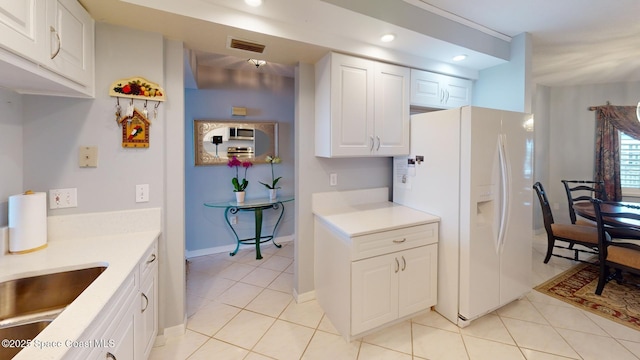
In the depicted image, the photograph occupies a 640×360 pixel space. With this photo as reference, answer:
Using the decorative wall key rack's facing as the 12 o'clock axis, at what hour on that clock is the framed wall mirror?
The framed wall mirror is roughly at 7 o'clock from the decorative wall key rack.

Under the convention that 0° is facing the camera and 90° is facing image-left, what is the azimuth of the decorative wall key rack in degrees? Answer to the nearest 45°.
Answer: approximately 0°

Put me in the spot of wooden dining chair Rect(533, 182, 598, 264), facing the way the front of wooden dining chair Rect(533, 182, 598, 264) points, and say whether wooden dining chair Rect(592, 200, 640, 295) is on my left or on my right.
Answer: on my right

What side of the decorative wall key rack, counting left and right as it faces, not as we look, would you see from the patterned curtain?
left

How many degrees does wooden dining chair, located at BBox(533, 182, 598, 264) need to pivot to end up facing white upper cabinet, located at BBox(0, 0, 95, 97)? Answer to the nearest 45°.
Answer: approximately 135° to its right

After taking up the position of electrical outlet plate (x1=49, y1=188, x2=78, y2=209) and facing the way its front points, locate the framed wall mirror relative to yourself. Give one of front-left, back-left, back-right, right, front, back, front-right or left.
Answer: back-left

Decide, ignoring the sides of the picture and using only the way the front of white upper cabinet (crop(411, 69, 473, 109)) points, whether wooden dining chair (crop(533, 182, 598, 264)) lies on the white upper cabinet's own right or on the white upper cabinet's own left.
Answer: on the white upper cabinet's own left

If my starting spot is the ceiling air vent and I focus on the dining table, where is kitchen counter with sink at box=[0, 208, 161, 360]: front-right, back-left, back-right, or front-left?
back-right

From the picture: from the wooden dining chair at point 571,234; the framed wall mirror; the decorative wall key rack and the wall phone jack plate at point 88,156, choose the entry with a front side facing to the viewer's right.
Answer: the wooden dining chair

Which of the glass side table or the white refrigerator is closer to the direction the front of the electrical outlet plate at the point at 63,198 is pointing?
the white refrigerator

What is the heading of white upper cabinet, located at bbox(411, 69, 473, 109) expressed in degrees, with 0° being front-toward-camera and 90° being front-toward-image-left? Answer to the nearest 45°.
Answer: approximately 315°
